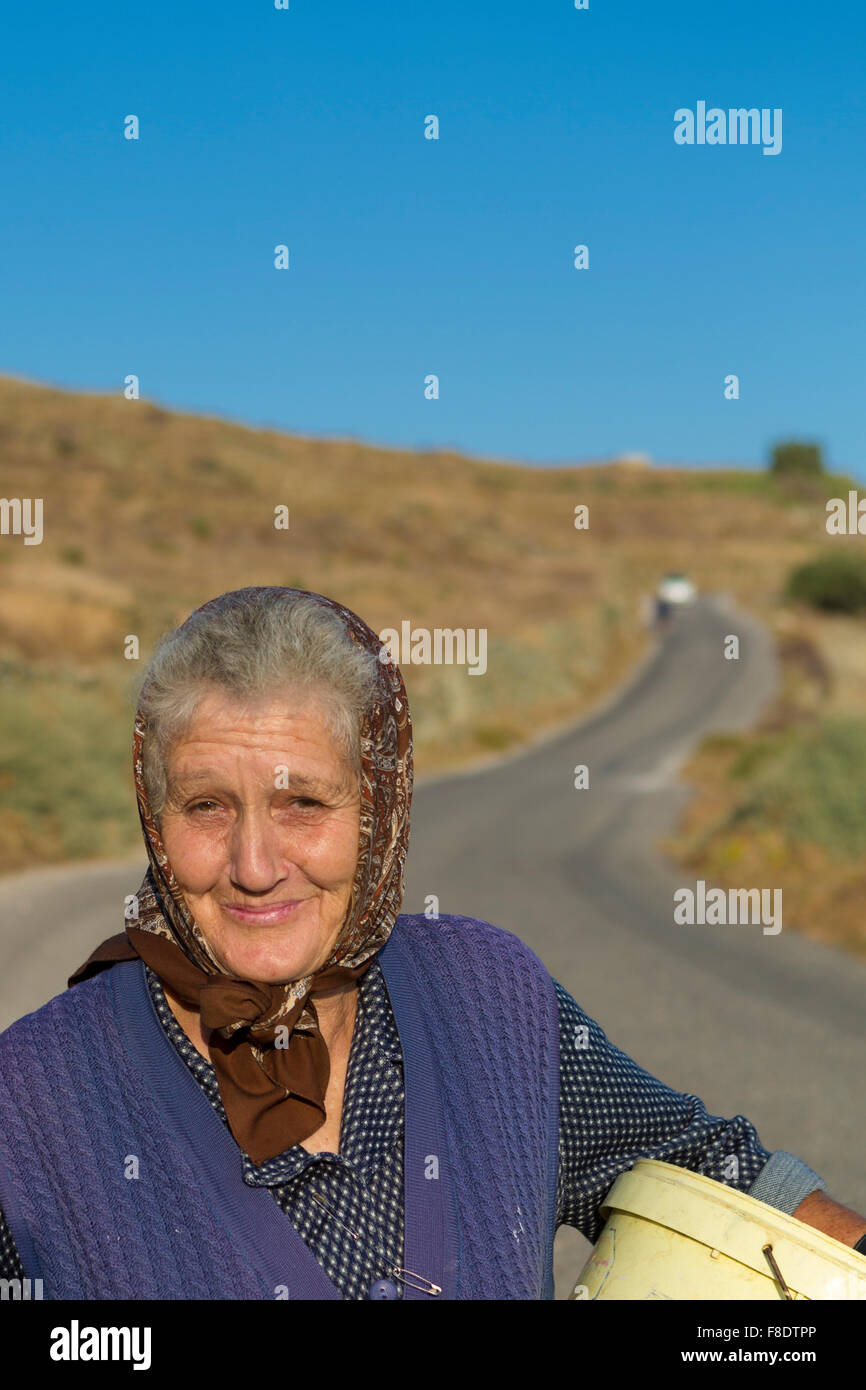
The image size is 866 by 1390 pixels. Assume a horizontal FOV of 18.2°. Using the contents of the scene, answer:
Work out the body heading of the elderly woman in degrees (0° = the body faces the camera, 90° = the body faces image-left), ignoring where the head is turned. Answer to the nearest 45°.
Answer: approximately 0°

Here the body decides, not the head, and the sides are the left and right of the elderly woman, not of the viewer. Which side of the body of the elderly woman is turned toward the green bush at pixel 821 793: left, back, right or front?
back
